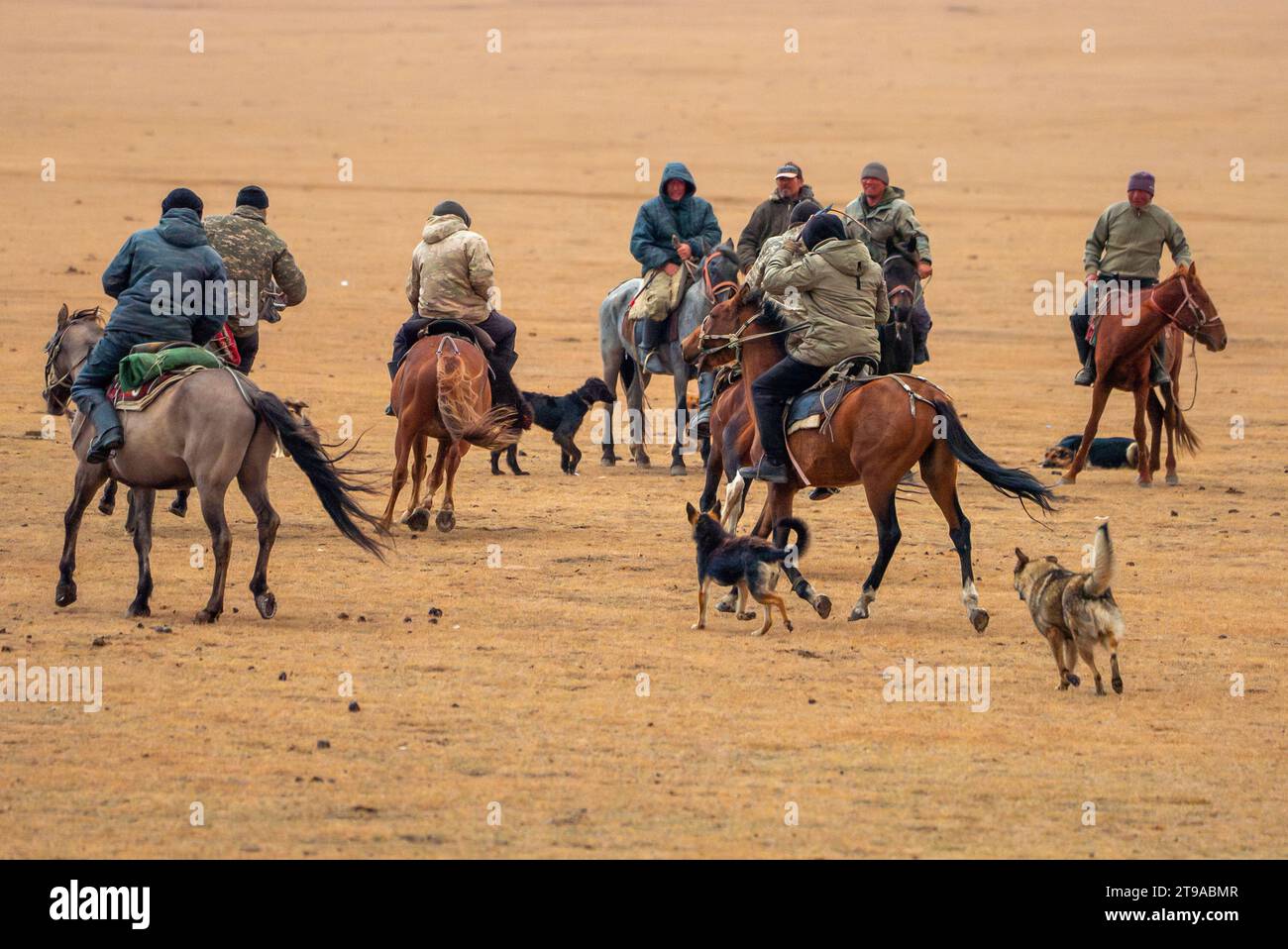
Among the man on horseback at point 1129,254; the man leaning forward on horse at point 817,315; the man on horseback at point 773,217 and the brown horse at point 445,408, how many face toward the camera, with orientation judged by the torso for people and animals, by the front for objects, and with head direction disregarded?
2

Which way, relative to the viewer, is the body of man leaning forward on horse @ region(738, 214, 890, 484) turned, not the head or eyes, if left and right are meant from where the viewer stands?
facing away from the viewer and to the left of the viewer

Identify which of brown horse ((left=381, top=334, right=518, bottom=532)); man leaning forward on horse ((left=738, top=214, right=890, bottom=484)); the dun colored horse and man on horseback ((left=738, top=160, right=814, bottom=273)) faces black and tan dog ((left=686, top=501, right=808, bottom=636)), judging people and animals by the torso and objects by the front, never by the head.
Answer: the man on horseback

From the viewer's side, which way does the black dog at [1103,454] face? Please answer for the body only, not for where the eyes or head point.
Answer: to the viewer's left

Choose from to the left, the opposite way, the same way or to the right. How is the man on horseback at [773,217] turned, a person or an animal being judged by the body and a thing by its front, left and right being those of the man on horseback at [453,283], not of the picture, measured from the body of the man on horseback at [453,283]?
the opposite way

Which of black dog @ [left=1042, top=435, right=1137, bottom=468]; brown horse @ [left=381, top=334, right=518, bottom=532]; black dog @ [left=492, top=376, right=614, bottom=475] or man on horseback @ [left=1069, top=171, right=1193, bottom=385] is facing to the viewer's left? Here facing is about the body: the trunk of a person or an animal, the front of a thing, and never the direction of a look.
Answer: black dog @ [left=1042, top=435, right=1137, bottom=468]

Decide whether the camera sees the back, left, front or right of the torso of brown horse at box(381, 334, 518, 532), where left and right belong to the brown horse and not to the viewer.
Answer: back

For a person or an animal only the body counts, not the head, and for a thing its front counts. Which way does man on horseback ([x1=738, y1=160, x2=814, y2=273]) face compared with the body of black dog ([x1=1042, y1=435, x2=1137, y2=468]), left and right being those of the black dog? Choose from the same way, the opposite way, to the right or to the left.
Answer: to the left

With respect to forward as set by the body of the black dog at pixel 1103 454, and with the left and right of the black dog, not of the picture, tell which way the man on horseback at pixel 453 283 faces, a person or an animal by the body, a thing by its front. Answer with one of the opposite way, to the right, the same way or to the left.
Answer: to the right

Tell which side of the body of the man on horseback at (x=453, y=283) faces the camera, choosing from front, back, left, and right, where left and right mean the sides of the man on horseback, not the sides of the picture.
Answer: back
